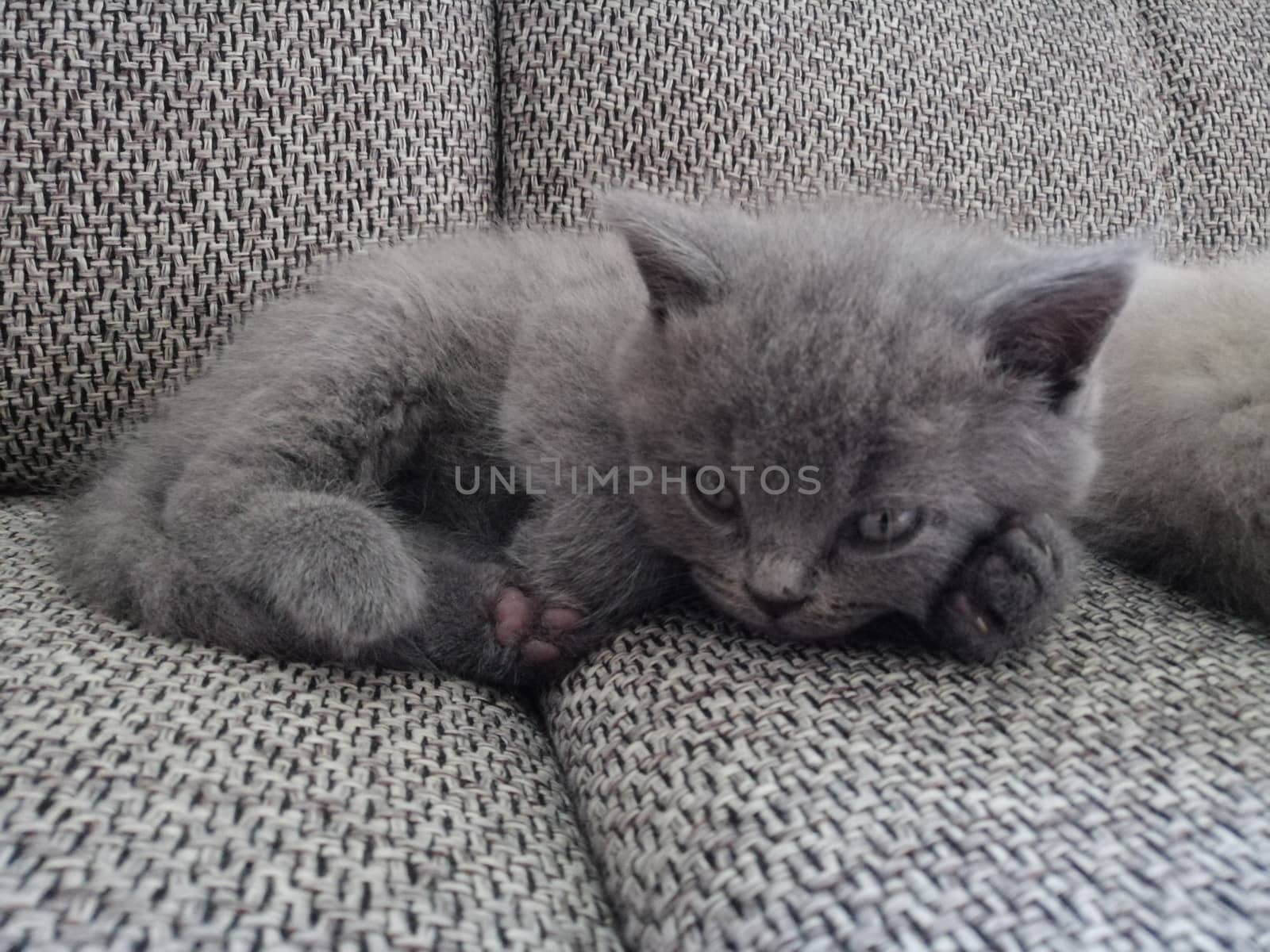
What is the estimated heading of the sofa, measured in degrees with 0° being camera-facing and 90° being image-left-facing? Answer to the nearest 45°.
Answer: approximately 0°
